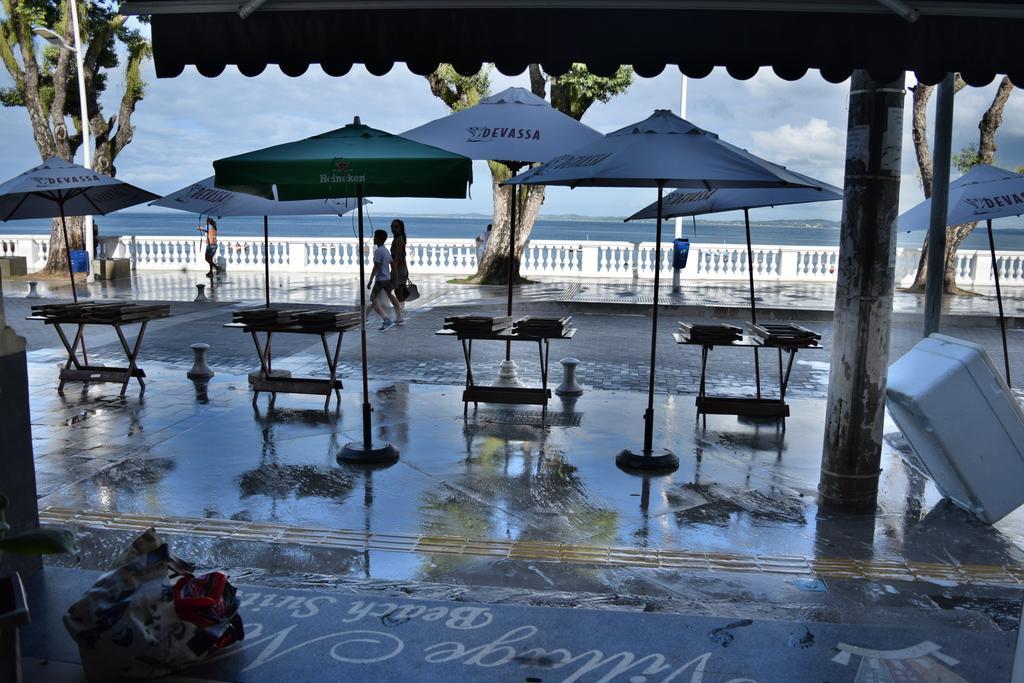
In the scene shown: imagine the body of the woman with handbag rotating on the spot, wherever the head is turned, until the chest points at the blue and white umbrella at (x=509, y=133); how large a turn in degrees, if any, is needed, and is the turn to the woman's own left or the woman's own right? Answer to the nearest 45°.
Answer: approximately 90° to the woman's own left

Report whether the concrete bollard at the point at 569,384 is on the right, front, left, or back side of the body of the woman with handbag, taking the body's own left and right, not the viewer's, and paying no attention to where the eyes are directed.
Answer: left

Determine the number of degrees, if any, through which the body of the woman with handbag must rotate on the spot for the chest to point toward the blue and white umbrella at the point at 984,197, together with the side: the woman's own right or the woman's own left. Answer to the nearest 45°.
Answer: approximately 135° to the woman's own left

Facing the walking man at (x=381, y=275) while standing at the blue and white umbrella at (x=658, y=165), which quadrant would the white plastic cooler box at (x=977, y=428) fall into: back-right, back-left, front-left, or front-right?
back-right

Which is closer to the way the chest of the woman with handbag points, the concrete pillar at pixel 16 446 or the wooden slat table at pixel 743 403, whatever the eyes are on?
the concrete pillar

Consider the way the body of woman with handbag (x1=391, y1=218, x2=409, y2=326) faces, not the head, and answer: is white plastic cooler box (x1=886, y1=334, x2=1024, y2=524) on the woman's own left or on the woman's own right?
on the woman's own left
